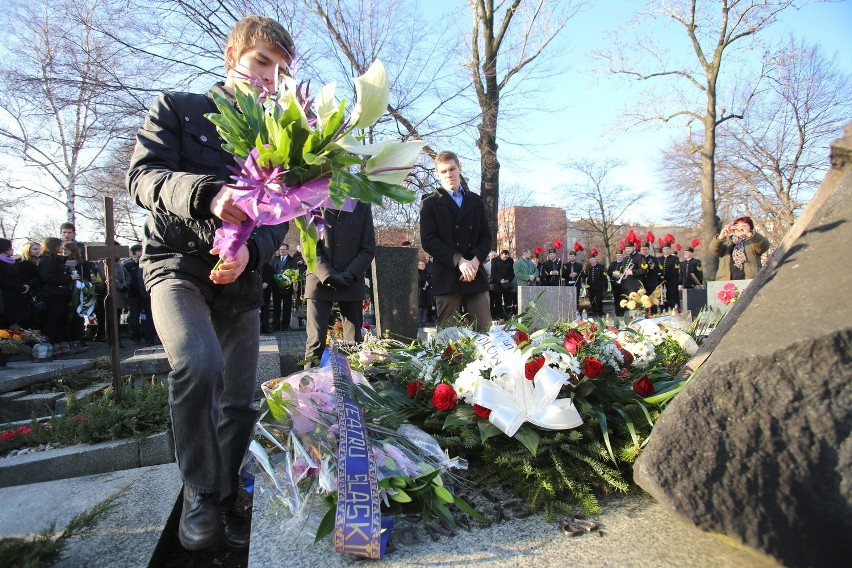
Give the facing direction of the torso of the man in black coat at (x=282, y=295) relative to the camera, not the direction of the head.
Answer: toward the camera

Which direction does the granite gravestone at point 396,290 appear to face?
toward the camera

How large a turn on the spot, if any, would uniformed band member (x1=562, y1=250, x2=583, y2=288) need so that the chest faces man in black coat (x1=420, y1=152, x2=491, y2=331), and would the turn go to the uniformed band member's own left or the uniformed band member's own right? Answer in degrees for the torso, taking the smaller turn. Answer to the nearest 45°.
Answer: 0° — they already face them

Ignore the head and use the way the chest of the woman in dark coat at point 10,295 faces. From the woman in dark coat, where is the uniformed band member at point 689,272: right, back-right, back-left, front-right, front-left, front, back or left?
front

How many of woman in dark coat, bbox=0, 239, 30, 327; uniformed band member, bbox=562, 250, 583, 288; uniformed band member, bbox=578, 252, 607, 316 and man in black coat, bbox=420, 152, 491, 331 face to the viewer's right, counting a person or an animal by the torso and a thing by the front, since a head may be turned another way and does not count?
1

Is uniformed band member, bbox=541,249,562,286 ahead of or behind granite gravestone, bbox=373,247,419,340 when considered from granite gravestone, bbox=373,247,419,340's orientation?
behind

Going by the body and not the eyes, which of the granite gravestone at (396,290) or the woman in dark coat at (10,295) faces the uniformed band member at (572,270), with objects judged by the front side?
the woman in dark coat

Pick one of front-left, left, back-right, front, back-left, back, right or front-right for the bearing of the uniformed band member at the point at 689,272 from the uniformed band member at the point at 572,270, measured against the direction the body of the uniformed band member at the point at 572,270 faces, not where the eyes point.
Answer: left

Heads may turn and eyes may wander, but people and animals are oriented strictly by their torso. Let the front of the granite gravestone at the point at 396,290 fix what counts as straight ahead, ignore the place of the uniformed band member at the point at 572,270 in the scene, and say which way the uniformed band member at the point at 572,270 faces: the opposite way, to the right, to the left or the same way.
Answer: the same way

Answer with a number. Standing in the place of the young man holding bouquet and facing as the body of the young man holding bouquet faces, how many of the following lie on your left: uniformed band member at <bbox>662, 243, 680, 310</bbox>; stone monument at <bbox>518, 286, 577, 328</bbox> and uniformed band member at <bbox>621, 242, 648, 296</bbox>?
3

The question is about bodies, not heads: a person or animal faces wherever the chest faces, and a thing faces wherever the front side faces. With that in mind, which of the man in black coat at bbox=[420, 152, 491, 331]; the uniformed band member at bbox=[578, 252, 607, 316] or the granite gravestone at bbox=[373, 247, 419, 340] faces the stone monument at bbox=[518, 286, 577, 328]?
the uniformed band member

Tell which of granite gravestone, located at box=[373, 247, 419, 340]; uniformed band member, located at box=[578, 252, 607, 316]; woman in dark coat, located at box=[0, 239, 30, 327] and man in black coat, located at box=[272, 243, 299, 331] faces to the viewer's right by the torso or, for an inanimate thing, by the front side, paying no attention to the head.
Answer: the woman in dark coat

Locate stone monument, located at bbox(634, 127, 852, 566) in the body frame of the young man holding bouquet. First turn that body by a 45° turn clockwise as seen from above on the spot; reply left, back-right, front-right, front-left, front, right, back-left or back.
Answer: front-left

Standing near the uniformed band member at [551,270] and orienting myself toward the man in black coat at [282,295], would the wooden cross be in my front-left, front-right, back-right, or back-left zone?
front-left

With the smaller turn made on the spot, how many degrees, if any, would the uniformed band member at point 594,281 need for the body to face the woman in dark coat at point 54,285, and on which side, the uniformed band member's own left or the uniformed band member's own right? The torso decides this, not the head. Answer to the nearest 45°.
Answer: approximately 45° to the uniformed band member's own right

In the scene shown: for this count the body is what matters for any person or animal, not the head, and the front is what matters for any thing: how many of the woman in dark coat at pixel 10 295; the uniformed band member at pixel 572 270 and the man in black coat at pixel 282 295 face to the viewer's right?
1

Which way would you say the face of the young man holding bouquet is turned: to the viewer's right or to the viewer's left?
to the viewer's right

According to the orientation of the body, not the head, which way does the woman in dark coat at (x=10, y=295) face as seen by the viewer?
to the viewer's right

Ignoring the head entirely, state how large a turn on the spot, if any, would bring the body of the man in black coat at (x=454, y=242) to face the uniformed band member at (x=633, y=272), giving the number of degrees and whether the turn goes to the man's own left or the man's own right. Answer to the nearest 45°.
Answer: approximately 135° to the man's own left

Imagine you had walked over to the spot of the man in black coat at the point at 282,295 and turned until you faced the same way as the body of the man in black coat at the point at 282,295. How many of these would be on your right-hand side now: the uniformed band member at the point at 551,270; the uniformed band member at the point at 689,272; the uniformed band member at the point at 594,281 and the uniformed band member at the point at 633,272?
0
